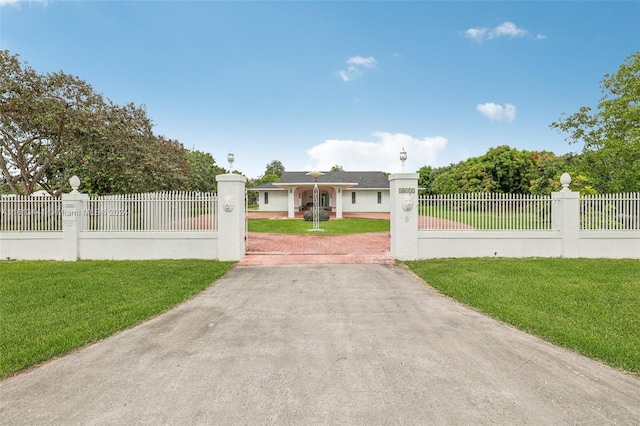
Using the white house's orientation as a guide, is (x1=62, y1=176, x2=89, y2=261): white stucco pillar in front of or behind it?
in front

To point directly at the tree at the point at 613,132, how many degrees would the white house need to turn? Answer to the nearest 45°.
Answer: approximately 45° to its left

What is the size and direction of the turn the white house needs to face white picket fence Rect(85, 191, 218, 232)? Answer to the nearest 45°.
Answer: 0° — it already faces it

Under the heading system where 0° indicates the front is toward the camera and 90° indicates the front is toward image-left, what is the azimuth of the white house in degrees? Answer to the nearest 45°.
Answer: approximately 0°

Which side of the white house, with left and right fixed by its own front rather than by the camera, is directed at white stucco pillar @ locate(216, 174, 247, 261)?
front

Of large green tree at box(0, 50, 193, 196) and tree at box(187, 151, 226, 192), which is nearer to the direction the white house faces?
the large green tree

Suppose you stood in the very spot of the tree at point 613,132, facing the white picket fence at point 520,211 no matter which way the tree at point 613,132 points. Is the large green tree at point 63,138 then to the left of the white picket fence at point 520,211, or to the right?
right

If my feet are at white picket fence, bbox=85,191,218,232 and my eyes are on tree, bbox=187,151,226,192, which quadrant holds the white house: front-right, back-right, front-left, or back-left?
front-right

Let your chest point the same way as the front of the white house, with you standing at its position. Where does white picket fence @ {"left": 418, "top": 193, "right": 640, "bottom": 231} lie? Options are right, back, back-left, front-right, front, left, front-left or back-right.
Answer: front
